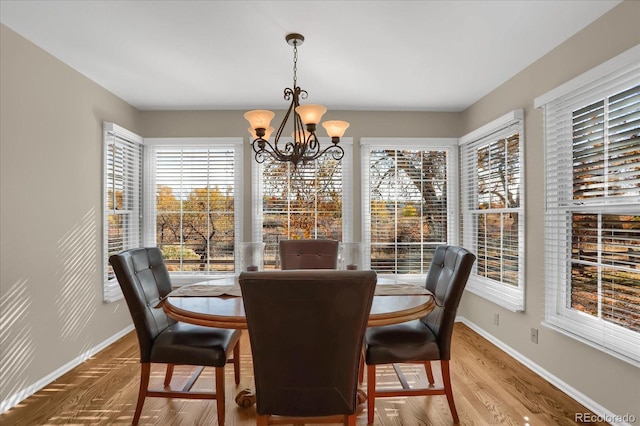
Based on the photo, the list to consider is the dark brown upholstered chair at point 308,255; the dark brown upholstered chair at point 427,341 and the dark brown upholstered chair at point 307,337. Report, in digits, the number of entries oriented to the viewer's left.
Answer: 1

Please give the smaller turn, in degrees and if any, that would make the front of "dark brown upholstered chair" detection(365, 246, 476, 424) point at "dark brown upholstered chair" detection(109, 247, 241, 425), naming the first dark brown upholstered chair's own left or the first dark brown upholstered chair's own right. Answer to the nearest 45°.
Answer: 0° — it already faces it

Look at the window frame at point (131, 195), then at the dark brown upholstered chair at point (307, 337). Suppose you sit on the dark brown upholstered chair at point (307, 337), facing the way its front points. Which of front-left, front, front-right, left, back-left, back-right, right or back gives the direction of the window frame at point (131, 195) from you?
front-left

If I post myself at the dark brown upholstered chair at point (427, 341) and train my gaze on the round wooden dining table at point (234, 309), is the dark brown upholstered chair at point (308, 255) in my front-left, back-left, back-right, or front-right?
front-right

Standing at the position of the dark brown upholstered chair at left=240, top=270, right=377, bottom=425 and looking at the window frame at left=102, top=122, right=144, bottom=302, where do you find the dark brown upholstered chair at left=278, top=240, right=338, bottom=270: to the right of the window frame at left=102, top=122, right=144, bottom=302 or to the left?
right

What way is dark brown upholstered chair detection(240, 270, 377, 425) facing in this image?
away from the camera

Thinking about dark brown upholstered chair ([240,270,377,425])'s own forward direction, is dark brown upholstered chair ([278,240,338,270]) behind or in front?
in front

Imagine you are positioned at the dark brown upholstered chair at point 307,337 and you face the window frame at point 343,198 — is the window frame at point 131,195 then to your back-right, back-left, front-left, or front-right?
front-left

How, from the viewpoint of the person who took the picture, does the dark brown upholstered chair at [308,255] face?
facing the viewer

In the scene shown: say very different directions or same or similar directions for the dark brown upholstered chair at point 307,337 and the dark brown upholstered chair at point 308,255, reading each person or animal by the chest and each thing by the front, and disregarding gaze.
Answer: very different directions

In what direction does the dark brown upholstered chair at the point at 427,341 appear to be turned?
to the viewer's left

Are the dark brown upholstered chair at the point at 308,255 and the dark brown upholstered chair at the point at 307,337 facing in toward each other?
yes

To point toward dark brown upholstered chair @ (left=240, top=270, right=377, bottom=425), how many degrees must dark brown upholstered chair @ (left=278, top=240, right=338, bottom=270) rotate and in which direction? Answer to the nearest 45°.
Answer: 0° — it already faces it

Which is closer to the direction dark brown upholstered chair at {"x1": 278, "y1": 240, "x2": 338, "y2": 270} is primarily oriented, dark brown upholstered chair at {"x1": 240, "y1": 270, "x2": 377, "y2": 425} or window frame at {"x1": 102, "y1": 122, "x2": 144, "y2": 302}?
the dark brown upholstered chair

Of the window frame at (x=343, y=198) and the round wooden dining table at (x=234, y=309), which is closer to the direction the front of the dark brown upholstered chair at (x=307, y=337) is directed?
the window frame

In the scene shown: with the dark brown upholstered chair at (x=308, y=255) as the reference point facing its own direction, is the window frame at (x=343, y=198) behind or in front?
behind
